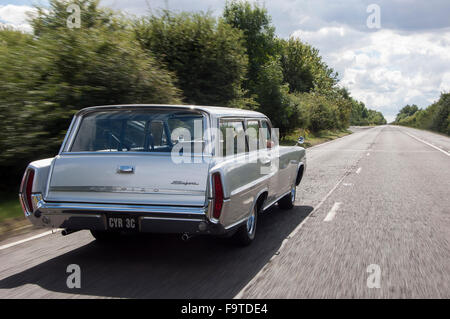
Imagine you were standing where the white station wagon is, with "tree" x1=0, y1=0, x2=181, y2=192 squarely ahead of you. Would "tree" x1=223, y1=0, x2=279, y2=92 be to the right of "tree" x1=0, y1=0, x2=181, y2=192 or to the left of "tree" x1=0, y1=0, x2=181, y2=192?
right

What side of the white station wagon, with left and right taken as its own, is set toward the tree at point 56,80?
left

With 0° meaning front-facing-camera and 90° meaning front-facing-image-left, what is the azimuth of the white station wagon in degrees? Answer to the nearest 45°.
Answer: approximately 225°

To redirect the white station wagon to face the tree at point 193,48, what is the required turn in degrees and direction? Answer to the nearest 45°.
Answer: approximately 45° to its left

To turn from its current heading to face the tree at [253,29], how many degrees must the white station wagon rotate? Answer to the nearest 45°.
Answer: approximately 45° to its left
